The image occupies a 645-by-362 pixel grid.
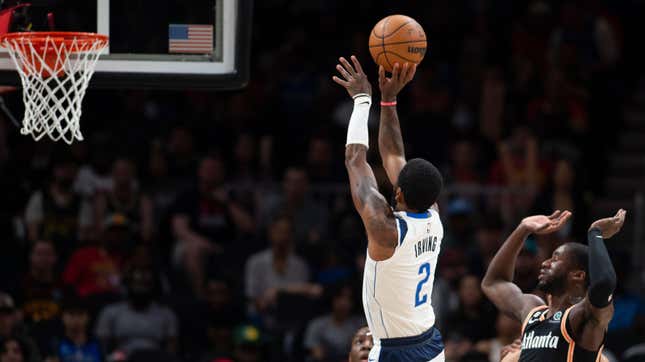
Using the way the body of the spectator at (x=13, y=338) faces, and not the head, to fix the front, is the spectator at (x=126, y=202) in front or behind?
behind

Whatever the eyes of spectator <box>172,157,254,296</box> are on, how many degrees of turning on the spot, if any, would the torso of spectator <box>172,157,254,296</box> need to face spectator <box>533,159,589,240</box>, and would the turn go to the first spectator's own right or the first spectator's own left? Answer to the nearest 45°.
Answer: approximately 90° to the first spectator's own left

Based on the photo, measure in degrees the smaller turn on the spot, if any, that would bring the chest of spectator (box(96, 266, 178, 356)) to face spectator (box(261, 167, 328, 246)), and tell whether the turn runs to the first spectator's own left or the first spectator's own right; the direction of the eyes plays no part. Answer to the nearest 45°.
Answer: approximately 135° to the first spectator's own left

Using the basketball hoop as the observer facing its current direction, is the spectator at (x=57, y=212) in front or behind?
behind

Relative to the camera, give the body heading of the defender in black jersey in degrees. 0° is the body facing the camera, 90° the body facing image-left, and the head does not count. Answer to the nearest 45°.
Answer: approximately 45°
